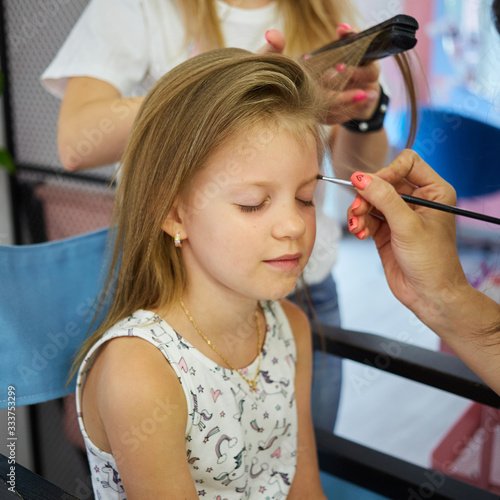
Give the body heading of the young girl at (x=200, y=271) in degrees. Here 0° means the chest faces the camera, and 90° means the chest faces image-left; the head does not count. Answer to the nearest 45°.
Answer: approximately 315°
